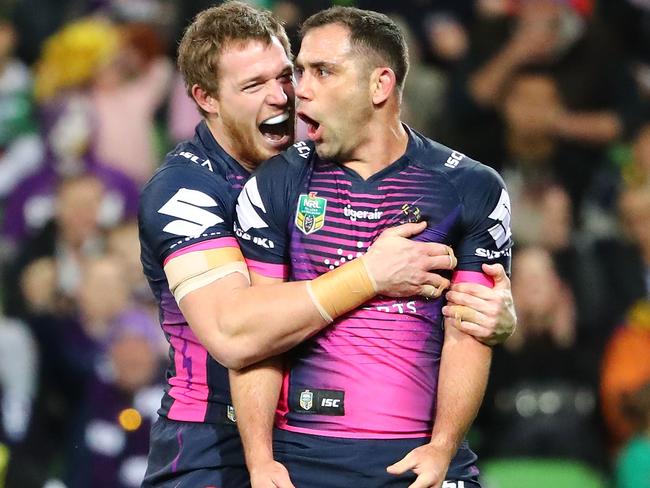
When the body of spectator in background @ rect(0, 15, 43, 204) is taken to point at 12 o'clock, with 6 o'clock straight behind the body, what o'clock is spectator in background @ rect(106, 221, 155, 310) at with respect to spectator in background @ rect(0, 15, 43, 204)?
spectator in background @ rect(106, 221, 155, 310) is roughly at 11 o'clock from spectator in background @ rect(0, 15, 43, 204).

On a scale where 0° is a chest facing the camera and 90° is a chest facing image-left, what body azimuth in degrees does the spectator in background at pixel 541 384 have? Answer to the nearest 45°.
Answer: approximately 0°

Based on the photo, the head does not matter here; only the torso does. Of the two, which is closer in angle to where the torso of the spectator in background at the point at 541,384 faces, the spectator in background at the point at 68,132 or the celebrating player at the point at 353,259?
the celebrating player

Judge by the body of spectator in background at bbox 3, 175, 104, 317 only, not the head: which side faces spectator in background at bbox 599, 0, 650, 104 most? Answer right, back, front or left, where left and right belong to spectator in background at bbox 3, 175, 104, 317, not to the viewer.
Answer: left

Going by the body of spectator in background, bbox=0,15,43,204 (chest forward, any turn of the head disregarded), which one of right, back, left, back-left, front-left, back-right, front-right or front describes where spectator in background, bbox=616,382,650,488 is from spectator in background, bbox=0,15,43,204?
front-left

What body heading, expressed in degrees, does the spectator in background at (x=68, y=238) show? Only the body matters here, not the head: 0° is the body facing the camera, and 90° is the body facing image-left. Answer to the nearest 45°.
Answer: approximately 0°
